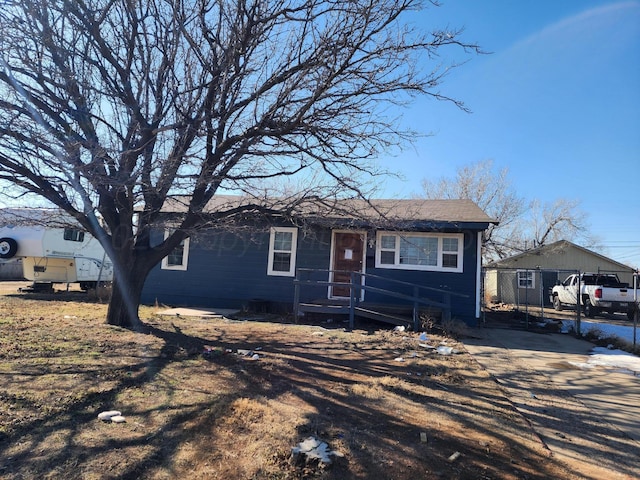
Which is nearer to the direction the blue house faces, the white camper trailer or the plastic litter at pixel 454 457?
the plastic litter

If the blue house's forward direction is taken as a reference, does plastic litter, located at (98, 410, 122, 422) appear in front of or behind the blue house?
in front

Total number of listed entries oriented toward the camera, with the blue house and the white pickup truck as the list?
1

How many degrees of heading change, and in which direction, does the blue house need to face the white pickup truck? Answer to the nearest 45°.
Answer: approximately 90° to its left

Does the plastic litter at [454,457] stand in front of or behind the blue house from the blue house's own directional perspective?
in front

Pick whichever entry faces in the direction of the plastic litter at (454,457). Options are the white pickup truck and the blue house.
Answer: the blue house

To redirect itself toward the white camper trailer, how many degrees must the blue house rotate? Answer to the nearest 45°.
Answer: approximately 90° to its right

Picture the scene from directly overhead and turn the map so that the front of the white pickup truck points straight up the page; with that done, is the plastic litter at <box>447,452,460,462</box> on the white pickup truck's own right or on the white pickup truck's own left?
on the white pickup truck's own left

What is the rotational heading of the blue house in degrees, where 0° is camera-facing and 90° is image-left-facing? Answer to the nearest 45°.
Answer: approximately 0°

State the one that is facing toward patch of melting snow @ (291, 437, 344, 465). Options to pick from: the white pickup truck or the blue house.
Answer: the blue house
